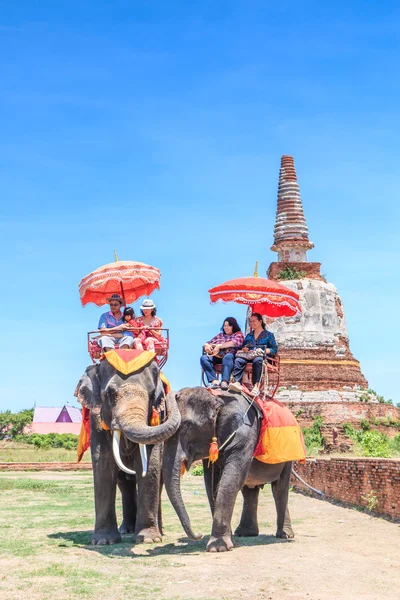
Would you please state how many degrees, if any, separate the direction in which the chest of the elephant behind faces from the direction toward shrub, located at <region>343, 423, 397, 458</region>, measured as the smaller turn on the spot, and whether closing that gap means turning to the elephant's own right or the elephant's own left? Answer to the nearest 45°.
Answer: approximately 135° to the elephant's own right

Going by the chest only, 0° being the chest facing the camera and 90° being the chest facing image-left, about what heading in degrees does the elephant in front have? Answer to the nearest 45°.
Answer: approximately 0°

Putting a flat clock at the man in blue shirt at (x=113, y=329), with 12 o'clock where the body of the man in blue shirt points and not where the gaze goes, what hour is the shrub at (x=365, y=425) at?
The shrub is roughly at 7 o'clock from the man in blue shirt.

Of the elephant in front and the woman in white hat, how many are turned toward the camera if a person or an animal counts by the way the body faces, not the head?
2

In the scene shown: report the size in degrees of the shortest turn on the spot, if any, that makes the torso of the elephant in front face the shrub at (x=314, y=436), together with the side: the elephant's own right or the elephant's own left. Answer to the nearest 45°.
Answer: approximately 180°

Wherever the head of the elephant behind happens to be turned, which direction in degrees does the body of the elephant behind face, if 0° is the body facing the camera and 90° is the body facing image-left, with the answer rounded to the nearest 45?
approximately 45°

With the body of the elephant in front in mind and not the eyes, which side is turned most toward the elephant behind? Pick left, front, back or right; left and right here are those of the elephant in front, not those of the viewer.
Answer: left

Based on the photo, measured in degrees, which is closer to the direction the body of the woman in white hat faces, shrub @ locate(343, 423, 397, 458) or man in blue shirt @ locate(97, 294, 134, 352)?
the man in blue shirt
